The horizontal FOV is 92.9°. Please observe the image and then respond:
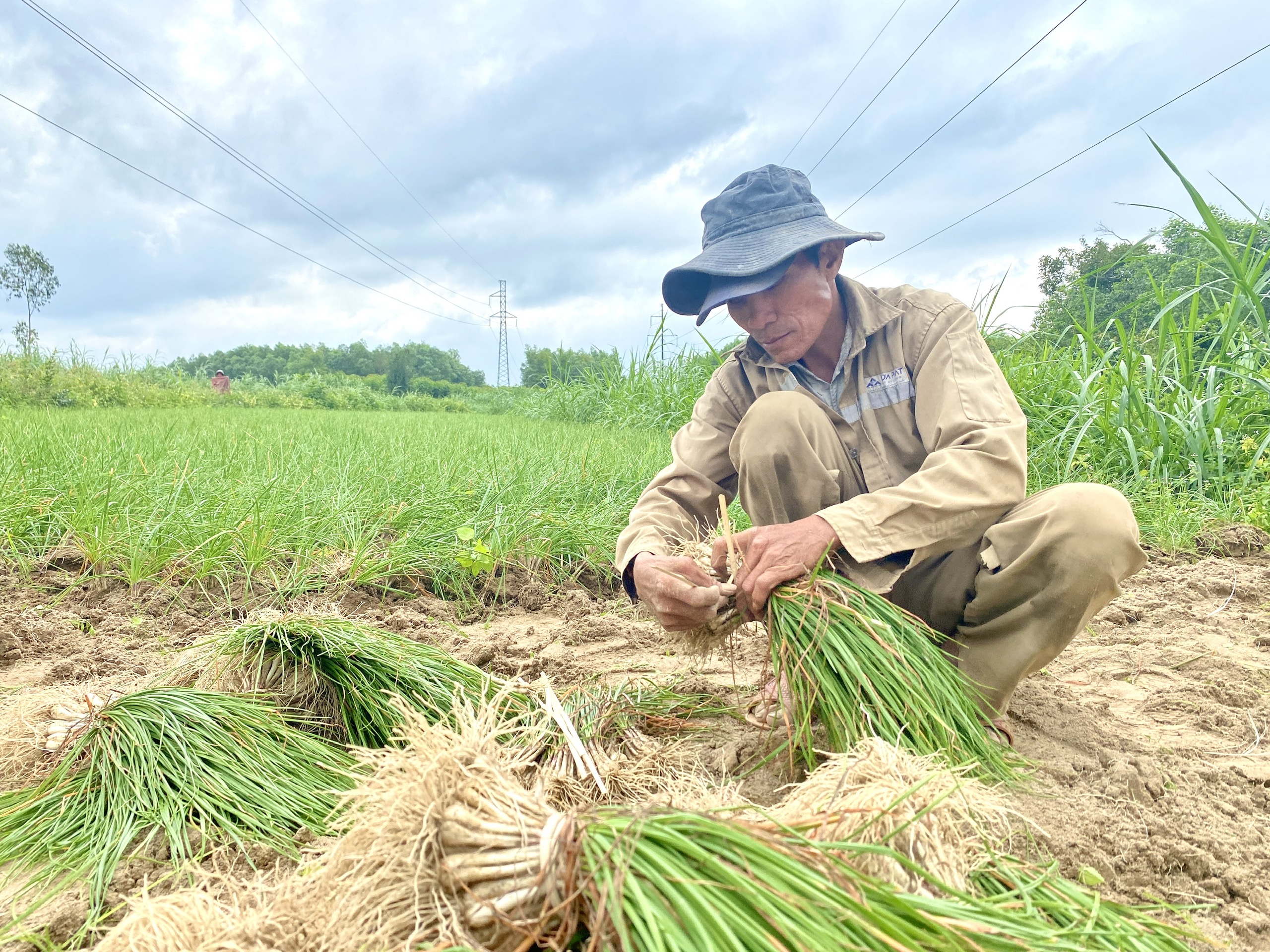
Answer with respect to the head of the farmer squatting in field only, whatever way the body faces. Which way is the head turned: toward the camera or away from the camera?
toward the camera

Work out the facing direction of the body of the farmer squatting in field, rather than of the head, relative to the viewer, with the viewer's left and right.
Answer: facing the viewer and to the left of the viewer
